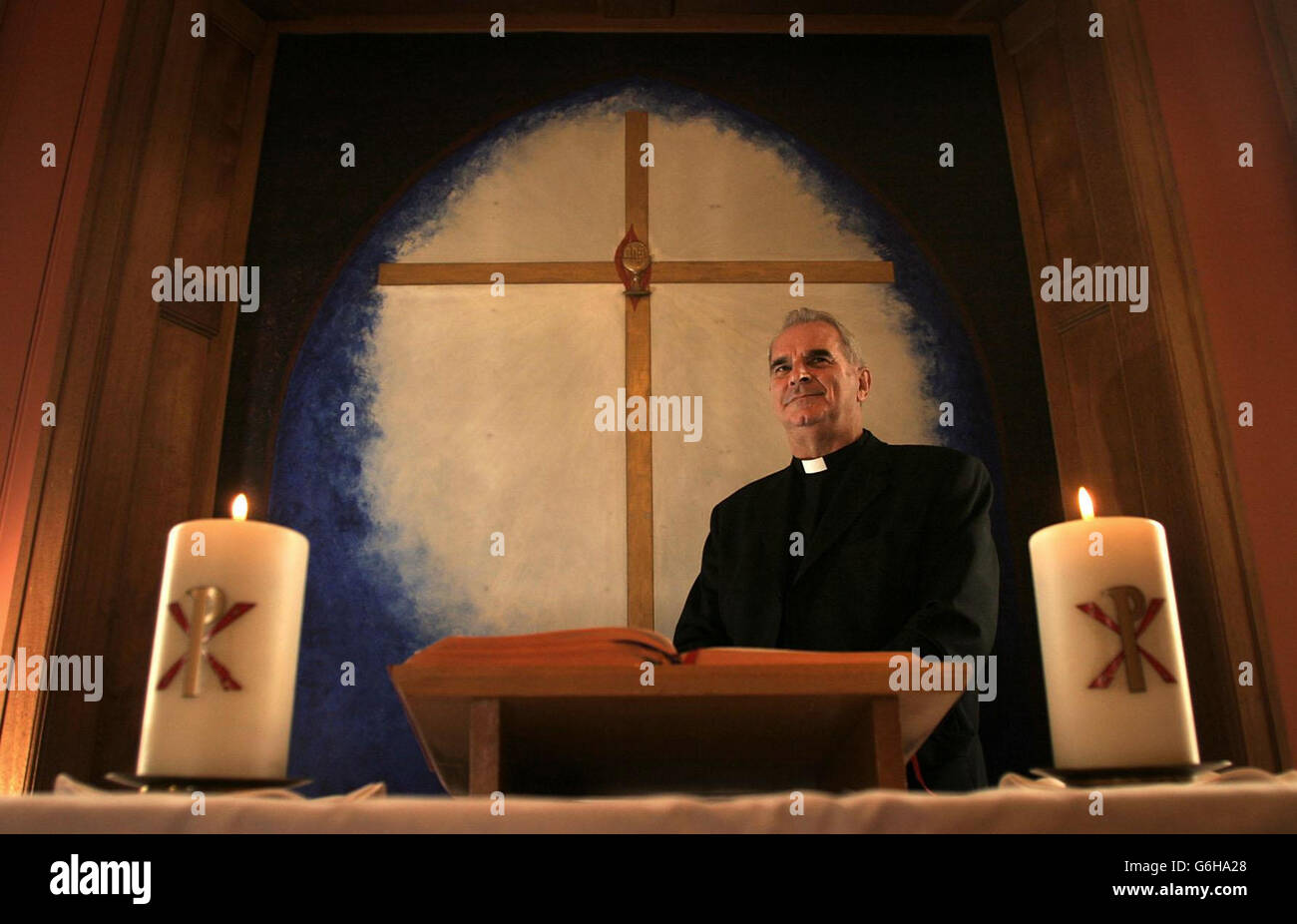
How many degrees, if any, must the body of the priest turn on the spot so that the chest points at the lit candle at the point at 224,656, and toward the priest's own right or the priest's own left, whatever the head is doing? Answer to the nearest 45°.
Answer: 0° — they already face it

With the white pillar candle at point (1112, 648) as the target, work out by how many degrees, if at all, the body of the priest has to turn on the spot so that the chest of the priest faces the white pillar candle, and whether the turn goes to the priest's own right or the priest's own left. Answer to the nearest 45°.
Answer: approximately 45° to the priest's own left

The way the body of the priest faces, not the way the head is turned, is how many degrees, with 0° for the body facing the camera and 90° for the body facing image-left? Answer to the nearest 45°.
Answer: approximately 45°
